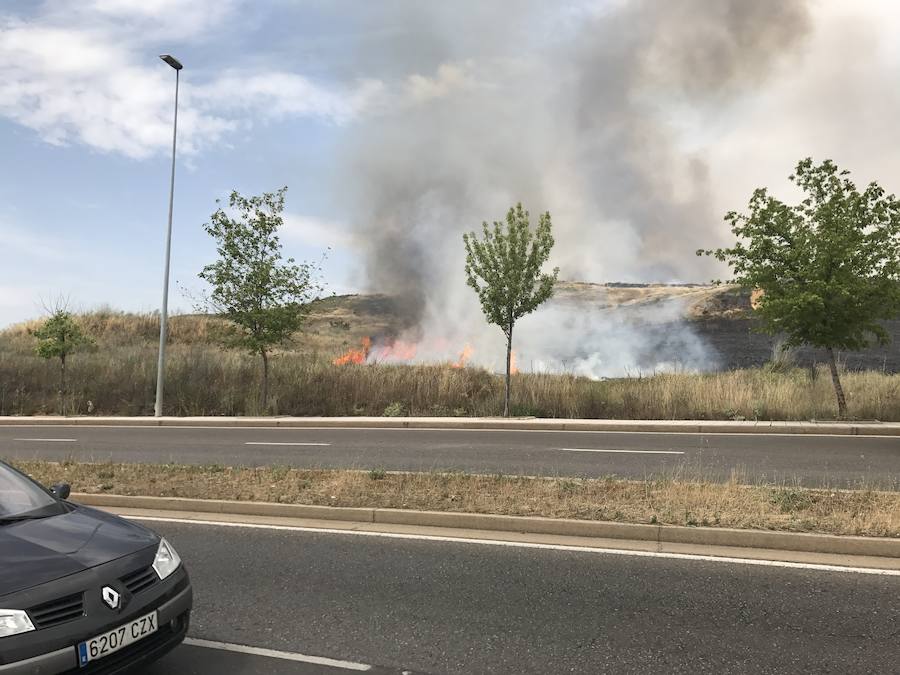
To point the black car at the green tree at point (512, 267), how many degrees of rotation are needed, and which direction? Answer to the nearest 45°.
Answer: approximately 90° to its left

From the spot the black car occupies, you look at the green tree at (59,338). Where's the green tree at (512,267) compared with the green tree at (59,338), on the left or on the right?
right

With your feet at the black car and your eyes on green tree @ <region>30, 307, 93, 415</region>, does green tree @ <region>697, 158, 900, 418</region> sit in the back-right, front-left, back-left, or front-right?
front-right

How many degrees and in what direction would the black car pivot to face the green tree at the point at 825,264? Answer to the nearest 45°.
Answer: approximately 90° to its left

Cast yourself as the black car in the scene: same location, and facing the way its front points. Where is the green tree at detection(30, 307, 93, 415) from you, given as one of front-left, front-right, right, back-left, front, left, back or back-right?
back-left
